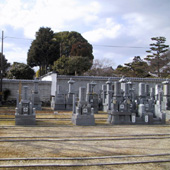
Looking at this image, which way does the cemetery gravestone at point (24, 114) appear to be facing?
toward the camera

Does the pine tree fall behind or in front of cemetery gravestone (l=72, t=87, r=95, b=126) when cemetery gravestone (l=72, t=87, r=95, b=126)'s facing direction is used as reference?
behind

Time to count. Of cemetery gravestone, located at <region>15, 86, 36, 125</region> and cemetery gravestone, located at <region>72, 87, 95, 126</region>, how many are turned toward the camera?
2

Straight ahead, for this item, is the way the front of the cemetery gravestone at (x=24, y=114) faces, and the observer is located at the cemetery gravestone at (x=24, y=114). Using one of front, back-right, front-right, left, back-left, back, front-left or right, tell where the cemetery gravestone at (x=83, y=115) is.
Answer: left

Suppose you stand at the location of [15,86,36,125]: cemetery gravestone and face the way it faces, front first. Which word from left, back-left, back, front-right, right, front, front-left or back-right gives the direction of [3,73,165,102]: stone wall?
back

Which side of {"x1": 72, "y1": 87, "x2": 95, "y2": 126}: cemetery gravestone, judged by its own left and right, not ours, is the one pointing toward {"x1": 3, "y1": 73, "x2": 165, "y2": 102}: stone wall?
back

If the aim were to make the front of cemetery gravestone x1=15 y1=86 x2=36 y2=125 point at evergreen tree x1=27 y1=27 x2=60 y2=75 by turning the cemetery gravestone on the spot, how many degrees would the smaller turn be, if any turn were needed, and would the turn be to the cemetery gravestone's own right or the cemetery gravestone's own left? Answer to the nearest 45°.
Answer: approximately 180°

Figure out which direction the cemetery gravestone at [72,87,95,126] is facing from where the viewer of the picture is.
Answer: facing the viewer
